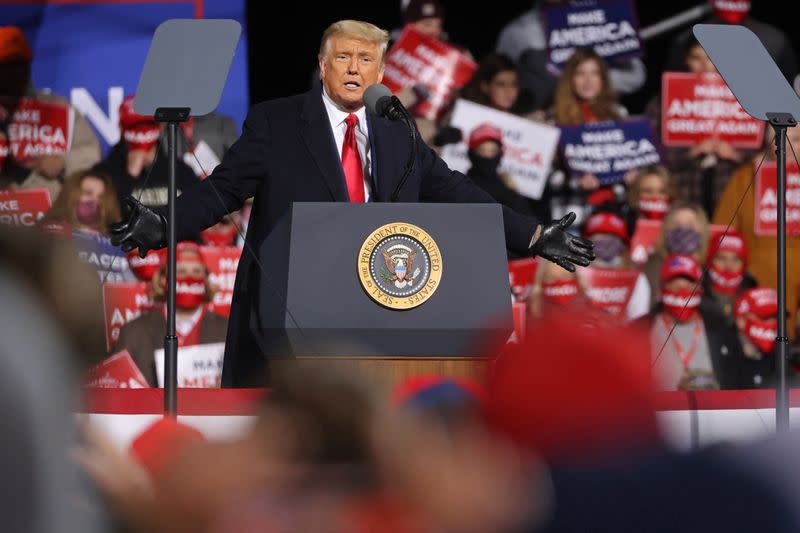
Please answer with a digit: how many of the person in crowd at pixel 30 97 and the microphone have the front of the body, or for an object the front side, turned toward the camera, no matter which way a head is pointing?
1

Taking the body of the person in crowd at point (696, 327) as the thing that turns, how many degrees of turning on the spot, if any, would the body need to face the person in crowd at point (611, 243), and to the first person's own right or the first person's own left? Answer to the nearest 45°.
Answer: approximately 135° to the first person's own right

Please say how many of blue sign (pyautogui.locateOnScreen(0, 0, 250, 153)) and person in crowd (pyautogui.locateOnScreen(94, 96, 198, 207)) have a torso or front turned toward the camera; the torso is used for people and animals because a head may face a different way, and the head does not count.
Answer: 2

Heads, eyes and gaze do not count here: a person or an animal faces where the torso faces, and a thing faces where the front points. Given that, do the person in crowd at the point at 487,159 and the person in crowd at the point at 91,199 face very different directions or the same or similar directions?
same or similar directions

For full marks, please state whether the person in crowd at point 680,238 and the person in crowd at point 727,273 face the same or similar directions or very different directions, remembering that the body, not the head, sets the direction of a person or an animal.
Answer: same or similar directions

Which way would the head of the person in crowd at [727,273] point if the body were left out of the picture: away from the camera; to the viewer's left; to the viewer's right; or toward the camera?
toward the camera

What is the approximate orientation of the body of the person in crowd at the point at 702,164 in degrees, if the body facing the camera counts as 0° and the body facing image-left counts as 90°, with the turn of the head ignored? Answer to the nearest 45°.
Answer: approximately 0°

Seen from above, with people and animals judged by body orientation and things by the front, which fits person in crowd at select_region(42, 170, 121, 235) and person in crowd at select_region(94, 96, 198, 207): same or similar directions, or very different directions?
same or similar directions

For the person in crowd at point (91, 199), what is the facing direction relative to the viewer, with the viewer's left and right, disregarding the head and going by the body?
facing the viewer

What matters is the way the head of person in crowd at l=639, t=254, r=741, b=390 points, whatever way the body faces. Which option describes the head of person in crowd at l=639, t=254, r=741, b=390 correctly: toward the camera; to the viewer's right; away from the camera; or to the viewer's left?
toward the camera

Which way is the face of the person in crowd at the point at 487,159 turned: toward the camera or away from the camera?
toward the camera

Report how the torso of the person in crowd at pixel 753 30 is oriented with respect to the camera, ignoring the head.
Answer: toward the camera

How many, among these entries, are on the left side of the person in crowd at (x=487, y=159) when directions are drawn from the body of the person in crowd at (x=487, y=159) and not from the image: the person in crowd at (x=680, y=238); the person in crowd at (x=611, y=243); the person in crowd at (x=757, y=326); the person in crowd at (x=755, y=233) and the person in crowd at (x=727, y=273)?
5

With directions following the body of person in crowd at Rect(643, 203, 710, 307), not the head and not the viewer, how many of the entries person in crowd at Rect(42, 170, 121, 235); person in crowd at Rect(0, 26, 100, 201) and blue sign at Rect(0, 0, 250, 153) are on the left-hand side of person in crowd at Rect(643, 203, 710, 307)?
0

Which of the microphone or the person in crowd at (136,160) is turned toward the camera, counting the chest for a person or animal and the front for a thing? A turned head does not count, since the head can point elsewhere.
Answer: the person in crowd

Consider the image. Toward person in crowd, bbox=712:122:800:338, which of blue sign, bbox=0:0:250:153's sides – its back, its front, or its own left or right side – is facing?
left

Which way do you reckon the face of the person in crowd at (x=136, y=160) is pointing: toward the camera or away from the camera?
toward the camera

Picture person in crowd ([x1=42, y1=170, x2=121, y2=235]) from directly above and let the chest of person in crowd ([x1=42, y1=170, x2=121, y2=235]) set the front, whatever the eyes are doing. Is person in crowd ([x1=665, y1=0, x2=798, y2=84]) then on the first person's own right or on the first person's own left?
on the first person's own left
